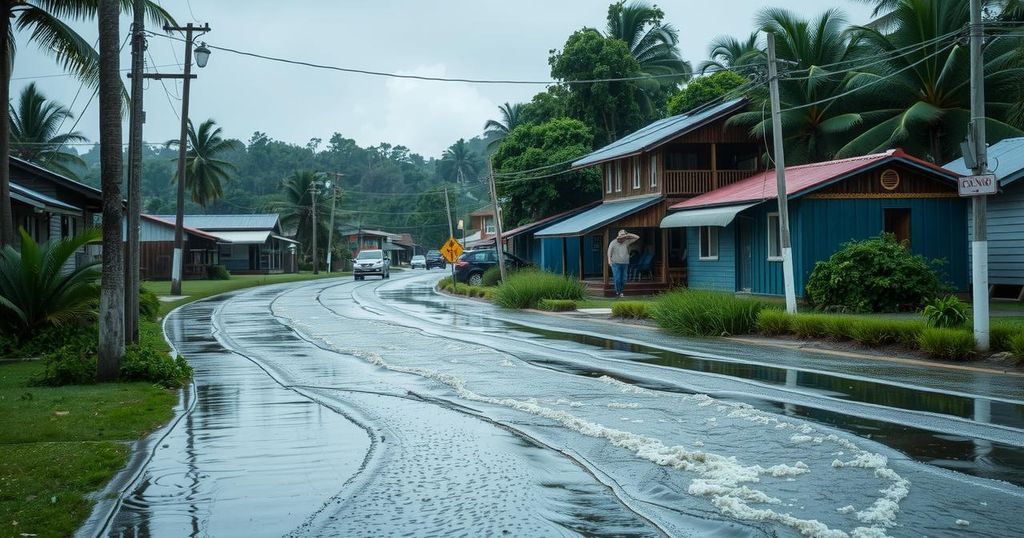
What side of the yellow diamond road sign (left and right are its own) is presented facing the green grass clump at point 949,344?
front

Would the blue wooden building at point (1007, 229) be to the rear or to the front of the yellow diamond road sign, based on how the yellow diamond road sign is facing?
to the front

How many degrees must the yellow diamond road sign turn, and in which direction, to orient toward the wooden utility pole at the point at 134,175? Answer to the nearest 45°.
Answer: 0° — it already faces it

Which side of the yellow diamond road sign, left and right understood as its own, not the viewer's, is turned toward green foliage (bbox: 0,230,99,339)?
front

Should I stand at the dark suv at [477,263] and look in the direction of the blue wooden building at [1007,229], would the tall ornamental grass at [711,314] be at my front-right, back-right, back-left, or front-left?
front-right

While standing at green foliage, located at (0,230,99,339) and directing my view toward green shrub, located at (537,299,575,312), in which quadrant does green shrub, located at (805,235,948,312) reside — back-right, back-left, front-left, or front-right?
front-right

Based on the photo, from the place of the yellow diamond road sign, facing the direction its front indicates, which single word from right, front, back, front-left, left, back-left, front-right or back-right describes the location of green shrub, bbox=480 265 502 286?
front-left

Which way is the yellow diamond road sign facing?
toward the camera

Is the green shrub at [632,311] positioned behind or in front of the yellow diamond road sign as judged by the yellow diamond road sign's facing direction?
in front

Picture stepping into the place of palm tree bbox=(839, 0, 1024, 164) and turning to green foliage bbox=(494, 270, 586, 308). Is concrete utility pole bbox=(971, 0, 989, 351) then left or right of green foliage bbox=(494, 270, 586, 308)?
left

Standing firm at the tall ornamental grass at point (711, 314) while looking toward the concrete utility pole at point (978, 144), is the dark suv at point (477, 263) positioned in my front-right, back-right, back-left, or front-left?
back-left
